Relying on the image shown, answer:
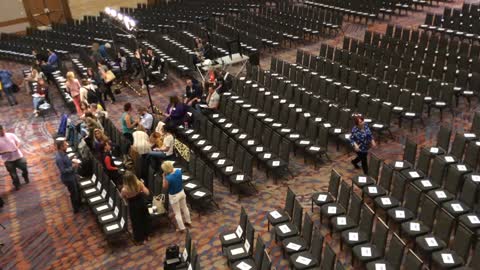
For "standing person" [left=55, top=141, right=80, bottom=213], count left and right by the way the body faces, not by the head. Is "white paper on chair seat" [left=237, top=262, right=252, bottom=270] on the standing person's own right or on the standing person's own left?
on the standing person's own right

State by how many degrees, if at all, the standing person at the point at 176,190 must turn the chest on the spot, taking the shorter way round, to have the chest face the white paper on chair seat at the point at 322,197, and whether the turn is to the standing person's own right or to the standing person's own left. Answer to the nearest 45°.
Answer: approximately 135° to the standing person's own right

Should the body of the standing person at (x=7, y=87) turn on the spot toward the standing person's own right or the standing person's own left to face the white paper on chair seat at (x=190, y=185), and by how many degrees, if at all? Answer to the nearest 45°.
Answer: approximately 90° to the standing person's own right

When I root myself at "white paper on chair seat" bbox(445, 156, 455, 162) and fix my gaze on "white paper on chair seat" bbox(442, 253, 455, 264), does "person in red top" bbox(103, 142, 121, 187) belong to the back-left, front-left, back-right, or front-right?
front-right

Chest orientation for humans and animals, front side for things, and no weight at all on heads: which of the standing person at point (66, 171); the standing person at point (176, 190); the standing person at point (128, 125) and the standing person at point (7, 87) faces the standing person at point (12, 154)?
the standing person at point (176, 190)

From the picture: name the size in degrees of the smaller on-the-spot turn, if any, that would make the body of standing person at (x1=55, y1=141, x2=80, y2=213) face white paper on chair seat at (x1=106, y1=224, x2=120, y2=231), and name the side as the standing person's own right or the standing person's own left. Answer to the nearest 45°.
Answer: approximately 90° to the standing person's own right

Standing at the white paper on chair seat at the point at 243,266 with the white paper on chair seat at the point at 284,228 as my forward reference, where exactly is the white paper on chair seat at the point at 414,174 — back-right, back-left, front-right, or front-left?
front-right

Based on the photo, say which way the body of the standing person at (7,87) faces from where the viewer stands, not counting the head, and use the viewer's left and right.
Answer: facing to the right of the viewer

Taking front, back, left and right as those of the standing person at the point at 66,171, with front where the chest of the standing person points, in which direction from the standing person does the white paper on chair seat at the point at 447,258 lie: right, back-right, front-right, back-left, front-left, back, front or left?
front-right
